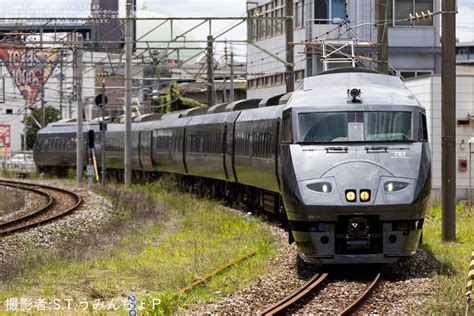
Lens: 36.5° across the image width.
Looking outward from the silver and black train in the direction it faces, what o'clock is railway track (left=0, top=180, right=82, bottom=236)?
The railway track is roughly at 5 o'clock from the silver and black train.

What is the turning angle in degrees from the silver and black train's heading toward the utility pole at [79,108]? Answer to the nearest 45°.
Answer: approximately 180°

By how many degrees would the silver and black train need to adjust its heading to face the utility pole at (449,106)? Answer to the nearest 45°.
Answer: approximately 135° to its left

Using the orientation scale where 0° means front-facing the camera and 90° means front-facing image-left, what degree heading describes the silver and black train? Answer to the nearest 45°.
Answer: approximately 0°

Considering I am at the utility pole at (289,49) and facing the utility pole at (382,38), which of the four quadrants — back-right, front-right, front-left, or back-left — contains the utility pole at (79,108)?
back-right

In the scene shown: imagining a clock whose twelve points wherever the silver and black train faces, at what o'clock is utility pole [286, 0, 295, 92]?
The utility pole is roughly at 6 o'clock from the silver and black train.

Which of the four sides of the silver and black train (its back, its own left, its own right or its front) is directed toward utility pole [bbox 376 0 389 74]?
back
